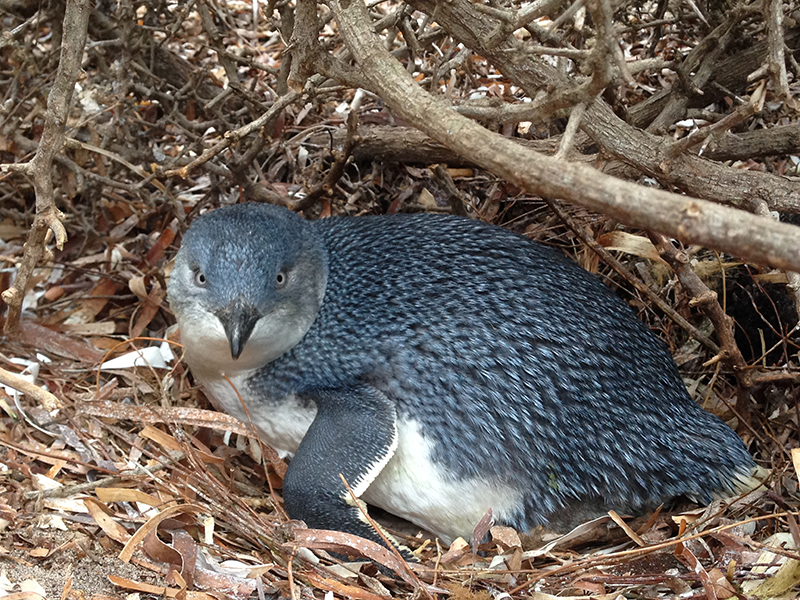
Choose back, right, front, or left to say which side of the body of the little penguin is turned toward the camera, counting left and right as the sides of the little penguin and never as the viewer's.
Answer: left
